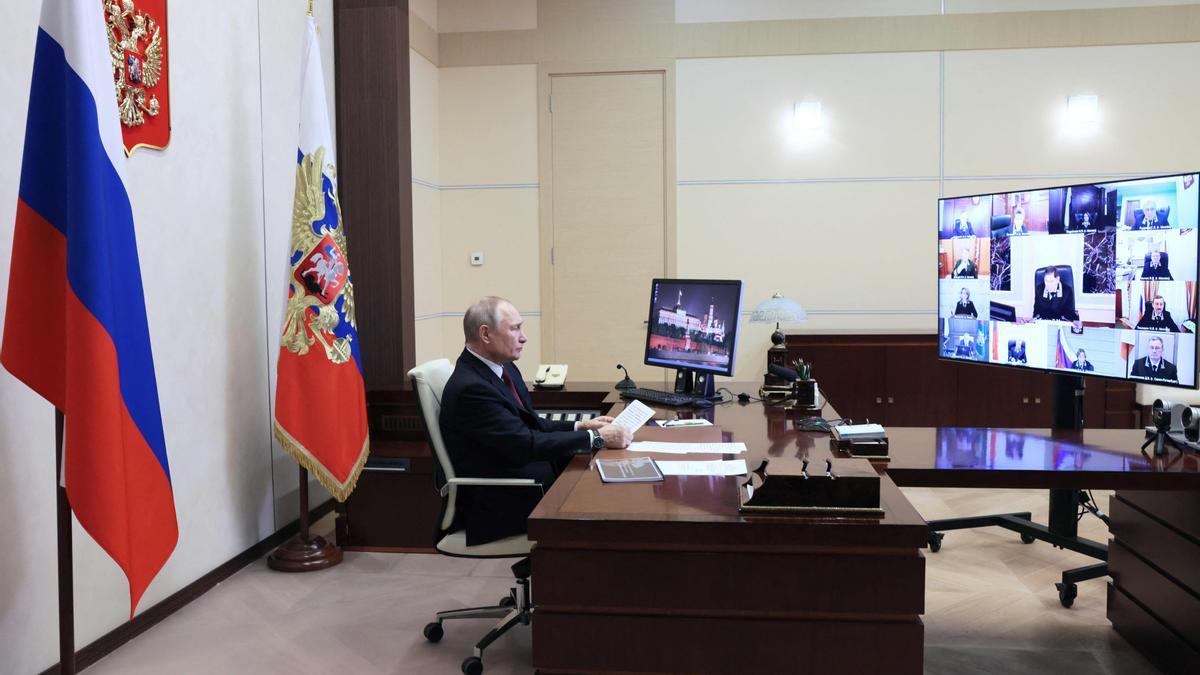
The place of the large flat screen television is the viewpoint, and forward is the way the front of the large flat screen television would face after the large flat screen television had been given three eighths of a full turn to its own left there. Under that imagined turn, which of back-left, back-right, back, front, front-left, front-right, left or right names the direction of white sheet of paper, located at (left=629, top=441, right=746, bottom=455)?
back-right

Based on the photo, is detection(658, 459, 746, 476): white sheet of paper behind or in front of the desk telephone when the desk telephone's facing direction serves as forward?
in front

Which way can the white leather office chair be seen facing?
to the viewer's right

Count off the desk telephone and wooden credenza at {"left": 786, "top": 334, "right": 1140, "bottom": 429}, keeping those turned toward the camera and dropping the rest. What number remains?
2

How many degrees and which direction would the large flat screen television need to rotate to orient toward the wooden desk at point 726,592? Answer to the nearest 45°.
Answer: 0° — it already faces it

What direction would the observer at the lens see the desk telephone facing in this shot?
facing the viewer

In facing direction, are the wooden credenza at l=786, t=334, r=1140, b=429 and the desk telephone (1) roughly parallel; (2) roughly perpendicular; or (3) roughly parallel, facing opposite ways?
roughly parallel

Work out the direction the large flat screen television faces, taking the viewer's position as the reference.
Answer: facing the viewer and to the left of the viewer

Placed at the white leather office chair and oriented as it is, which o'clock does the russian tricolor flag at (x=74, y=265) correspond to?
The russian tricolor flag is roughly at 5 o'clock from the white leather office chair.

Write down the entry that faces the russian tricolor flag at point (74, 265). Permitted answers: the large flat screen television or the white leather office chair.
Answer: the large flat screen television

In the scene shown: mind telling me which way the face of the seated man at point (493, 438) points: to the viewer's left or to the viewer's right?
to the viewer's right

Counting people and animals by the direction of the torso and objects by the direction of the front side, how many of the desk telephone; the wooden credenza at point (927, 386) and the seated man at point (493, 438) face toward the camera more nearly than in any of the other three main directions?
2

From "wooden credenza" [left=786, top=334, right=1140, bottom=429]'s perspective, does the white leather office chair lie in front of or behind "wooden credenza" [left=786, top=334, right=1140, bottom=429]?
in front

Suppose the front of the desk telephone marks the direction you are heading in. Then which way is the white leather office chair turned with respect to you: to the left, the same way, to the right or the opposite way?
to the left

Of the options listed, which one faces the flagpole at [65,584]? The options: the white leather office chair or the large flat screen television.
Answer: the large flat screen television

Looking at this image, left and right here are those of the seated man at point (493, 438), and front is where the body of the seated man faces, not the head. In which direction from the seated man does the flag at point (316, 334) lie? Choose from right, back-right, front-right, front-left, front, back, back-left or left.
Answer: back-left

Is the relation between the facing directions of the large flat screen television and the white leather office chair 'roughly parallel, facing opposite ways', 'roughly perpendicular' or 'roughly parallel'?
roughly parallel, facing opposite ways

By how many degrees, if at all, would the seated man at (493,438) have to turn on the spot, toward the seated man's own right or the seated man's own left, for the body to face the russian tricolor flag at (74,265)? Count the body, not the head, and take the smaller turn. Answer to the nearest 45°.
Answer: approximately 135° to the seated man's own right

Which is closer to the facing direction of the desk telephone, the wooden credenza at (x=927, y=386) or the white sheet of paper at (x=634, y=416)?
the white sheet of paper

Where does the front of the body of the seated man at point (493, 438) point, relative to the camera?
to the viewer's right

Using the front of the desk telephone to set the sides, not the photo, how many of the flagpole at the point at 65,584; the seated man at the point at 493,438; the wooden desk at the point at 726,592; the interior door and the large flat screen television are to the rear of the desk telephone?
1
